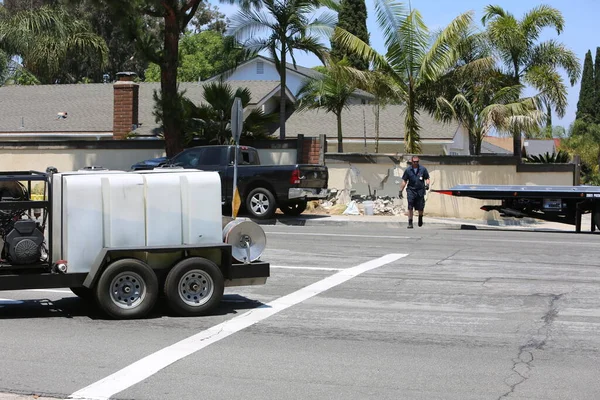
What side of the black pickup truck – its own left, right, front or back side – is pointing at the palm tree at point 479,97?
right

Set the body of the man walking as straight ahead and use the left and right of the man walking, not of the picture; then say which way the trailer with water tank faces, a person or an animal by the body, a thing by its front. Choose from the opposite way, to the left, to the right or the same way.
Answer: to the right

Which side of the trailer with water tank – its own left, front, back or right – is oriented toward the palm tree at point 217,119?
right

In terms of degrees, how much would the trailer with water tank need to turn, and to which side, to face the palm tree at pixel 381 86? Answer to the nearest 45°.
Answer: approximately 135° to its right

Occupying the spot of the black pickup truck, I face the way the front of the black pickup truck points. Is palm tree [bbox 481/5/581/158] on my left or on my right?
on my right

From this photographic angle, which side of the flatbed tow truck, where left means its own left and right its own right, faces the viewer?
right

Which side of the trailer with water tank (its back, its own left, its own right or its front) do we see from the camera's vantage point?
left

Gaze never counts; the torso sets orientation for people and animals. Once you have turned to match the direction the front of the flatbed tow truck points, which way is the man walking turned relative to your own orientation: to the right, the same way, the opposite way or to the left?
to the right

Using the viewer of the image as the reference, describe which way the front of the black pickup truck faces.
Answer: facing away from the viewer and to the left of the viewer

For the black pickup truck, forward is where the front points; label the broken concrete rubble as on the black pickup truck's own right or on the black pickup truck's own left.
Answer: on the black pickup truck's own right

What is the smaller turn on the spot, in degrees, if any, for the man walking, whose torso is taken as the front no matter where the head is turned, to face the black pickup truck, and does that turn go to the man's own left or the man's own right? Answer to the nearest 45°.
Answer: approximately 90° to the man's own right

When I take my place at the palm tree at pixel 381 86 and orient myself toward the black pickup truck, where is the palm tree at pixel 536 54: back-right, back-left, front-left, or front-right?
back-left

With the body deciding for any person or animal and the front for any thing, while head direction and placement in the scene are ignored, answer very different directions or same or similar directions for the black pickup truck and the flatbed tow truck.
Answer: very different directions
